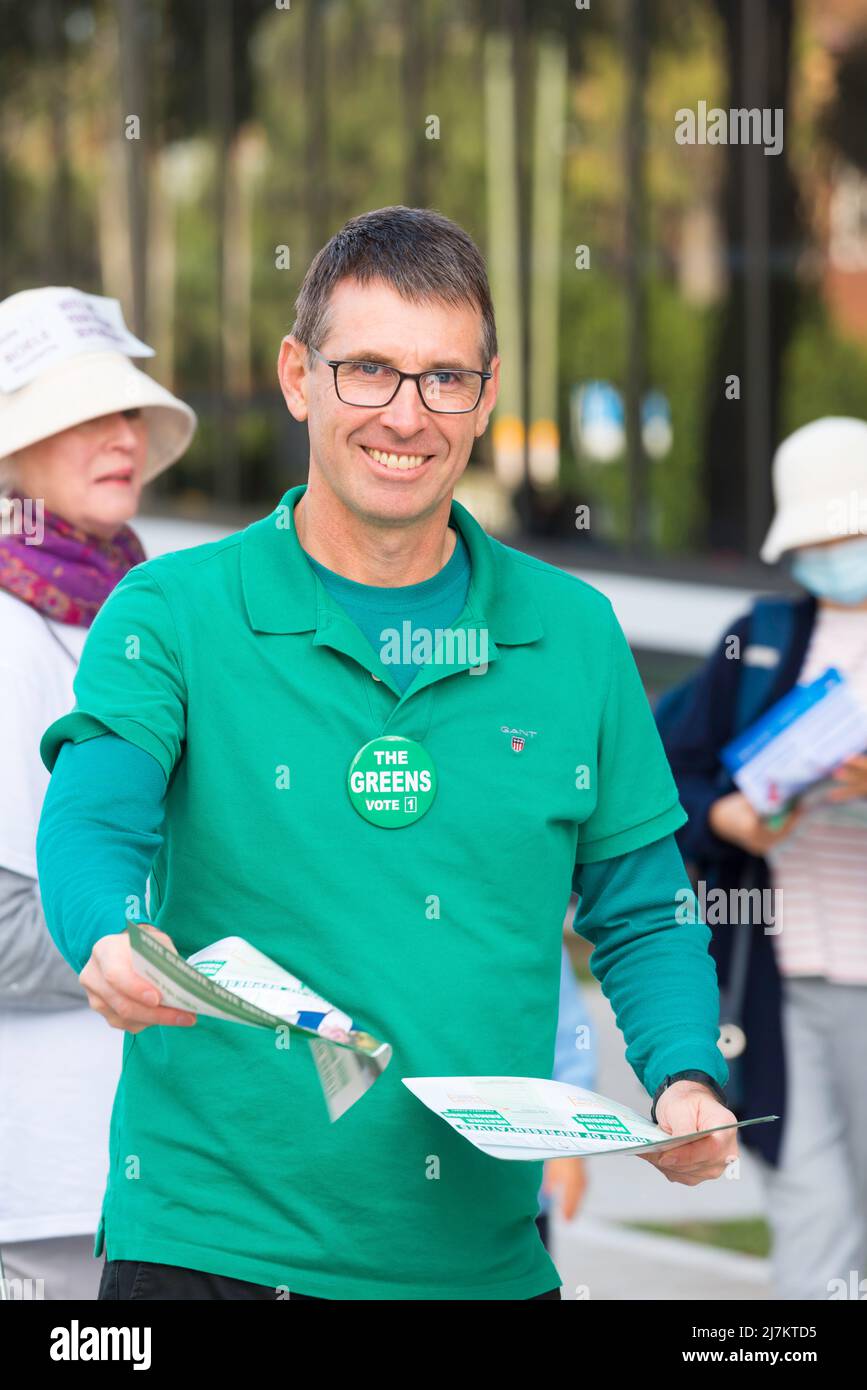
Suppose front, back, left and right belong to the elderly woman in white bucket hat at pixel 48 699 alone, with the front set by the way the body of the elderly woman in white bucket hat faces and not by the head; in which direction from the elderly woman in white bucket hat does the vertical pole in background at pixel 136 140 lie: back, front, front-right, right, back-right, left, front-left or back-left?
back-left

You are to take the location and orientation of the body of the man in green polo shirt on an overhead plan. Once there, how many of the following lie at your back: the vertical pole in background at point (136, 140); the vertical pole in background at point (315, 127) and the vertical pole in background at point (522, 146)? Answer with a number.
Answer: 3

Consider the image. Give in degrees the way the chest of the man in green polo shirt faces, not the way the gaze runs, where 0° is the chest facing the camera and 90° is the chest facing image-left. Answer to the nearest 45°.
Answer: approximately 0°

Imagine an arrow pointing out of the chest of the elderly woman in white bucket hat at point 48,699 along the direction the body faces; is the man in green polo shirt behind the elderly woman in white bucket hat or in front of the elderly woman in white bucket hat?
in front

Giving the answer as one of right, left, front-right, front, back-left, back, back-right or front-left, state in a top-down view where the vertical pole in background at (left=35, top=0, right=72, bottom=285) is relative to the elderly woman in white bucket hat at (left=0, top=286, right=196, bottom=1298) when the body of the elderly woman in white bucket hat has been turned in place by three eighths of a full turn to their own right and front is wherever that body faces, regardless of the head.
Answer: right
